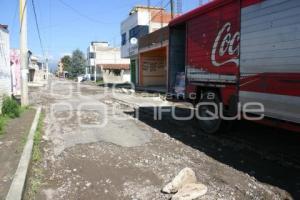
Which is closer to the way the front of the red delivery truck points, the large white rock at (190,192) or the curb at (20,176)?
the large white rock

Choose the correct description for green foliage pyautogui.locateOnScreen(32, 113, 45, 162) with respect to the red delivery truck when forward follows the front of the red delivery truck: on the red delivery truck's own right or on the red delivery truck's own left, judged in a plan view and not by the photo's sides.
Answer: on the red delivery truck's own right

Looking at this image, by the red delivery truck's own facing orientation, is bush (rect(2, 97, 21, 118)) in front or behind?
behind

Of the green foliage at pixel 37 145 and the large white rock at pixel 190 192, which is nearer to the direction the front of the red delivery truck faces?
the large white rock

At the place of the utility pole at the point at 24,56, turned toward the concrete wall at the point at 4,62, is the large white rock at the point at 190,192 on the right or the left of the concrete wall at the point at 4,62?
left

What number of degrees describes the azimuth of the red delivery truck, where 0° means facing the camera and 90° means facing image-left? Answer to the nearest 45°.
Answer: approximately 315°

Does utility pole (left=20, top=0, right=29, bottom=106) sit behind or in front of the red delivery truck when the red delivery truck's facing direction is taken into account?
behind

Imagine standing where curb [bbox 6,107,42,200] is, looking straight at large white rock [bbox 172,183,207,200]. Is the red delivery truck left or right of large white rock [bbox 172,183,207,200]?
left

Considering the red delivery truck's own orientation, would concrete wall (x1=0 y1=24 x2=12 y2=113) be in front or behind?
behind

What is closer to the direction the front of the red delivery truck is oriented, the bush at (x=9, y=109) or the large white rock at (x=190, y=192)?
the large white rock

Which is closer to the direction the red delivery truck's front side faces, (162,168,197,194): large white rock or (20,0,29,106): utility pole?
the large white rock

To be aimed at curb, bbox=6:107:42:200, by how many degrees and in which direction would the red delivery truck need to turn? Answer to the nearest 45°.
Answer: approximately 90° to its right

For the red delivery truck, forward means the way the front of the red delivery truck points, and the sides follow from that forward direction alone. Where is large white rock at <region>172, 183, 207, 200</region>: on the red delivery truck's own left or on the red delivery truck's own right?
on the red delivery truck's own right

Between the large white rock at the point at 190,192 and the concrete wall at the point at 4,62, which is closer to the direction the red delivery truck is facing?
the large white rock
